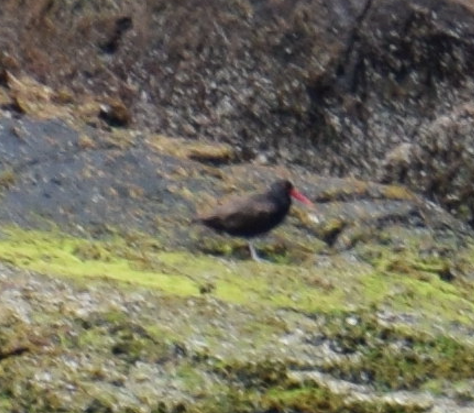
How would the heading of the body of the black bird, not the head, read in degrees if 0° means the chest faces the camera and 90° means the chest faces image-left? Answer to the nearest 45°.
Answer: approximately 270°
